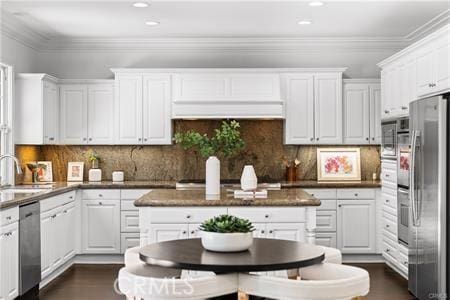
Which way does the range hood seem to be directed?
toward the camera

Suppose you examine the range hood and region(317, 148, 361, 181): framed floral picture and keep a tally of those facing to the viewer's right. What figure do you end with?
0

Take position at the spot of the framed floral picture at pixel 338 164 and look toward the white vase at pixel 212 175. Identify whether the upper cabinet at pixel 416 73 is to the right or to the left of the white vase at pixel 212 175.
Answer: left

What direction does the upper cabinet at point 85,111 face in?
toward the camera

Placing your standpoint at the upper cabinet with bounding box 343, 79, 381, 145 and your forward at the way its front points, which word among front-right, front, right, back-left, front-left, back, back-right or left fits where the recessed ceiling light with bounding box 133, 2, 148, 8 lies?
front-right

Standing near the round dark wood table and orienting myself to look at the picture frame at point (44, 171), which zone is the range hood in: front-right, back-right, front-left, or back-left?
front-right

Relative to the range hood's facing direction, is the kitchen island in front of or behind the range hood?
in front

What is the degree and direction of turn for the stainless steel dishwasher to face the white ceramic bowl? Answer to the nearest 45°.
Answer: approximately 45° to its right

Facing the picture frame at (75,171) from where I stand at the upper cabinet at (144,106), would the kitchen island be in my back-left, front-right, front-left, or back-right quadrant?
back-left

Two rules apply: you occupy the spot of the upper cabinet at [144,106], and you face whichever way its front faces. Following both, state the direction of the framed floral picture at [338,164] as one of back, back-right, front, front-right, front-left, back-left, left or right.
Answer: left

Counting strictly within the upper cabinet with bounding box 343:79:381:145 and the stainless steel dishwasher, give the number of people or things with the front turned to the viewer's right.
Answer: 1

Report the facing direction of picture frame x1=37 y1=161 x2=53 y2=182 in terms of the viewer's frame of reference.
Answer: facing the viewer

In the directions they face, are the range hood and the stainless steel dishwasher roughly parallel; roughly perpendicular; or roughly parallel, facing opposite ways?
roughly perpendicular

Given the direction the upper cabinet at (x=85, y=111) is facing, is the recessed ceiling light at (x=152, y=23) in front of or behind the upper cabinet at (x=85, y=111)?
in front

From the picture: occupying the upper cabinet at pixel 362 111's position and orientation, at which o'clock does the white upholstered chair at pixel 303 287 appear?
The white upholstered chair is roughly at 12 o'clock from the upper cabinet.

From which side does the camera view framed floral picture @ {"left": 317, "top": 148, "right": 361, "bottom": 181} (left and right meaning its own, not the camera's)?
front

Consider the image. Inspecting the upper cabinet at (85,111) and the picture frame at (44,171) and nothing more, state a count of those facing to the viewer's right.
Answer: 0

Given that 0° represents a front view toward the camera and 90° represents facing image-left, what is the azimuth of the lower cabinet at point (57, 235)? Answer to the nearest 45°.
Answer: approximately 315°
